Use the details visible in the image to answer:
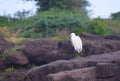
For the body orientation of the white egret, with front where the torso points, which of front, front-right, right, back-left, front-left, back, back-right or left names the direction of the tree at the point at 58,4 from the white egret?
right

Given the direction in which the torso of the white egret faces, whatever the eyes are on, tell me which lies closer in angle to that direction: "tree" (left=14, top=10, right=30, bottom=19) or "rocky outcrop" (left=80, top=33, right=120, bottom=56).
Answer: the tree

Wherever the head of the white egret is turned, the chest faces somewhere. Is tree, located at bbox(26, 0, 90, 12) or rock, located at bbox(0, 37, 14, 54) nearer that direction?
the rock

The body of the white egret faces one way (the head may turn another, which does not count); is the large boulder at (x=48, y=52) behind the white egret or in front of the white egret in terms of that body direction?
in front

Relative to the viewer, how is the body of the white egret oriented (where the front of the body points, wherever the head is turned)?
to the viewer's left

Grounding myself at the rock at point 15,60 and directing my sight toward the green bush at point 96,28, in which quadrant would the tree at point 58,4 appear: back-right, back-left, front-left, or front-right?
front-left

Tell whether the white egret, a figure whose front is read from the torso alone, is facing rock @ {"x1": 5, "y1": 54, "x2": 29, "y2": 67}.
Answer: yes

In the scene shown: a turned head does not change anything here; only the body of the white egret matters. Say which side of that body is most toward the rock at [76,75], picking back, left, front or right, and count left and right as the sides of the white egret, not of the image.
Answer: left

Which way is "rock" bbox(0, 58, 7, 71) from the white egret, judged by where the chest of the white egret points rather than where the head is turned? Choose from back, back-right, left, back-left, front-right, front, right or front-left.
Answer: front
